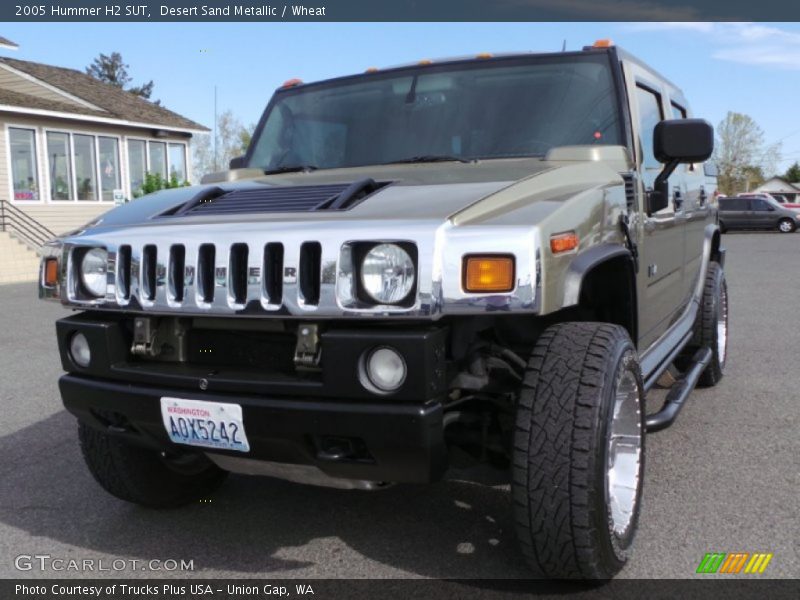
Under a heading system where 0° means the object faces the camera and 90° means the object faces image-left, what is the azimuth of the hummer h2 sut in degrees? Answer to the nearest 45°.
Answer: approximately 45°
